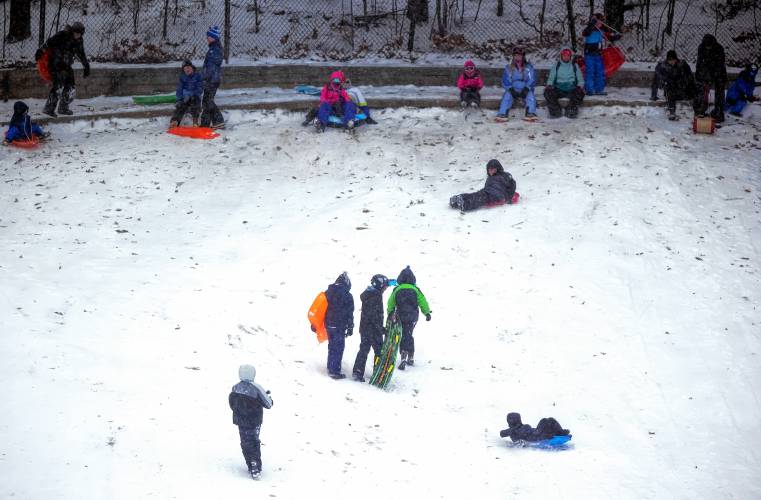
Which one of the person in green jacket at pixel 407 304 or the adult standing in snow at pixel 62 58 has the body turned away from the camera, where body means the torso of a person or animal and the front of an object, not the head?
the person in green jacket

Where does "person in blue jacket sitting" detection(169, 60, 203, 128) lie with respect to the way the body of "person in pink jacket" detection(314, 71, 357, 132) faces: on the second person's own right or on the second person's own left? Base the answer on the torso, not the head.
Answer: on the second person's own right

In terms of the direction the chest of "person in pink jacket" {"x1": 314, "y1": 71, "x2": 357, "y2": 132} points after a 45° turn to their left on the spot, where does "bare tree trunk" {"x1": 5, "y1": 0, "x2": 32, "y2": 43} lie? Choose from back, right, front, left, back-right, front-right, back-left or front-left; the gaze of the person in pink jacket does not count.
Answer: back

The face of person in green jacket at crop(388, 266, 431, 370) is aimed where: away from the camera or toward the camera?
away from the camera

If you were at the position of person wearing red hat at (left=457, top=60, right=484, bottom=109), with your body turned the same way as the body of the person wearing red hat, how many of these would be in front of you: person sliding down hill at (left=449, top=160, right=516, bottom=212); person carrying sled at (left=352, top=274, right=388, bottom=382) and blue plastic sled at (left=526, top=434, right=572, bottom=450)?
3

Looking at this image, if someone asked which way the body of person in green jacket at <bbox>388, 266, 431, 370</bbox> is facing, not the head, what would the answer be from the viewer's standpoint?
away from the camera

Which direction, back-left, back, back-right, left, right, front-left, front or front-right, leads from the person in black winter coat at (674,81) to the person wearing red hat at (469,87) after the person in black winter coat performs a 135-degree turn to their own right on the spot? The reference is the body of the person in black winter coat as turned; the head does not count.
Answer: front-left

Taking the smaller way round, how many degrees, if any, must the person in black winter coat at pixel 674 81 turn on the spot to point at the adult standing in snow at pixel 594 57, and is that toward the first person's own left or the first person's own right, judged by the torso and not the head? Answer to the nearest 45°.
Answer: approximately 135° to the first person's own right
